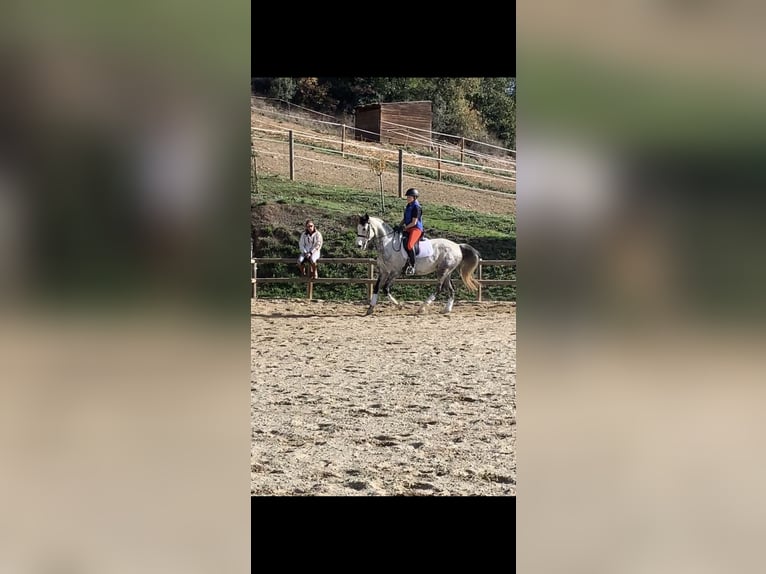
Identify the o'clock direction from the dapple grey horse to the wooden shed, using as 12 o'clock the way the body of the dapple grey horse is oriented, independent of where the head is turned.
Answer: The wooden shed is roughly at 3 o'clock from the dapple grey horse.

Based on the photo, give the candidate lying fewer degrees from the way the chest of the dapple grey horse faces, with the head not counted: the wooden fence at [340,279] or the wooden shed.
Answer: the wooden fence

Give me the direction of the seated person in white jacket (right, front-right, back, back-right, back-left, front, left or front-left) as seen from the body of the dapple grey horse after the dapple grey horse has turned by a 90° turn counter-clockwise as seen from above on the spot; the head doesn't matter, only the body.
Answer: back-right

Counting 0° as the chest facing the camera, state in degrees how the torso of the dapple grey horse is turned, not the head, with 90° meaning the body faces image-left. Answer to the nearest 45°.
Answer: approximately 90°

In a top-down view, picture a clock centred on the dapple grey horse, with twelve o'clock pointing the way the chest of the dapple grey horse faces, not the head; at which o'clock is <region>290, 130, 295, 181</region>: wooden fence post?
The wooden fence post is roughly at 2 o'clock from the dapple grey horse.

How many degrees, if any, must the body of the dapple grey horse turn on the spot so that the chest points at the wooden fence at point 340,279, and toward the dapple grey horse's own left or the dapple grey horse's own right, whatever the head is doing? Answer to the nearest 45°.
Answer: approximately 45° to the dapple grey horse's own right
